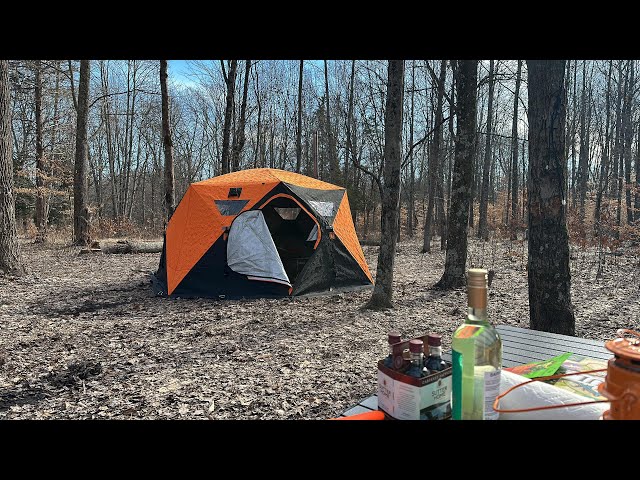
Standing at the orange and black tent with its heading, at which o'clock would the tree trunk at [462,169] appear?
The tree trunk is roughly at 9 o'clock from the orange and black tent.

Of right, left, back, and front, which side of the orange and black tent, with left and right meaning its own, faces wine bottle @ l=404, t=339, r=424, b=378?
front

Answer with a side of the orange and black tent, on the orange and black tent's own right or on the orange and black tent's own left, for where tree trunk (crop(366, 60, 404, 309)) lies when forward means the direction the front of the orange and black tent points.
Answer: on the orange and black tent's own left

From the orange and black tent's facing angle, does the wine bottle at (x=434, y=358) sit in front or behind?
in front

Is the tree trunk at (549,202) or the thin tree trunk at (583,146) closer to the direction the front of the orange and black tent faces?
the tree trunk

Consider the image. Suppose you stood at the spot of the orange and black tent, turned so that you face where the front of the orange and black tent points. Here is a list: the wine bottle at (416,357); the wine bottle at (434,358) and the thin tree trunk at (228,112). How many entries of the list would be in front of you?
2

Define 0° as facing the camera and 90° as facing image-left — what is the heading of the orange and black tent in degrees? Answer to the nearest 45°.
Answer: approximately 0°

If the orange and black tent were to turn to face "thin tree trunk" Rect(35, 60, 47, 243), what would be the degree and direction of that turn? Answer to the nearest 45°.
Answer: approximately 135° to its right

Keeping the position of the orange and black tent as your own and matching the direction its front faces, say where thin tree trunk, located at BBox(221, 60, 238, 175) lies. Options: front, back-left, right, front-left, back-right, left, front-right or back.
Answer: back

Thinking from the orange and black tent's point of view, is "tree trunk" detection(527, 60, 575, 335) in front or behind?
in front

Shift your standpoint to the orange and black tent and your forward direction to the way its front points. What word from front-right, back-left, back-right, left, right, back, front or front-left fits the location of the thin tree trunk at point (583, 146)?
back-left

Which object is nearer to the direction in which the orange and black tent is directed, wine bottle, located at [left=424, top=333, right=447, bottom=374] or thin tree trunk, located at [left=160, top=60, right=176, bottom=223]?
the wine bottle

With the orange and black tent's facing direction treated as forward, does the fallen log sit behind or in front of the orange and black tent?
behind

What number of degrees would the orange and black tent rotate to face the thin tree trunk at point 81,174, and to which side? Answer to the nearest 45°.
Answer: approximately 135° to its right
